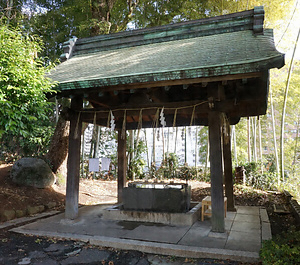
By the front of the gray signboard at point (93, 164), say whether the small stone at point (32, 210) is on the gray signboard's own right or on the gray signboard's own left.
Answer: on the gray signboard's own right

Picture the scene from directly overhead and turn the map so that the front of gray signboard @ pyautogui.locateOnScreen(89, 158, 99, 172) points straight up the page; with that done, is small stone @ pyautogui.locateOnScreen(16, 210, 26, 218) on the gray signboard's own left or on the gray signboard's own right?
on the gray signboard's own right

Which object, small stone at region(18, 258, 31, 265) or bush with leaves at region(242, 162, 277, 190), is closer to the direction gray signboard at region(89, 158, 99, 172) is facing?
the small stone

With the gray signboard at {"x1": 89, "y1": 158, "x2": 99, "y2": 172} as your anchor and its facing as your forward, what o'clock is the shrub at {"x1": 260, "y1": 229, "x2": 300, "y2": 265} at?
The shrub is roughly at 11 o'clock from the gray signboard.

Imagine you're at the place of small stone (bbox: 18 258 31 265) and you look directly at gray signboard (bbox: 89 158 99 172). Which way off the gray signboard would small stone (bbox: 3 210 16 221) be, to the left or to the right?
left

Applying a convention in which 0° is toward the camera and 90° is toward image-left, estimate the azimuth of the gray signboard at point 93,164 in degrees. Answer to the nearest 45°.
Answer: approximately 0°
